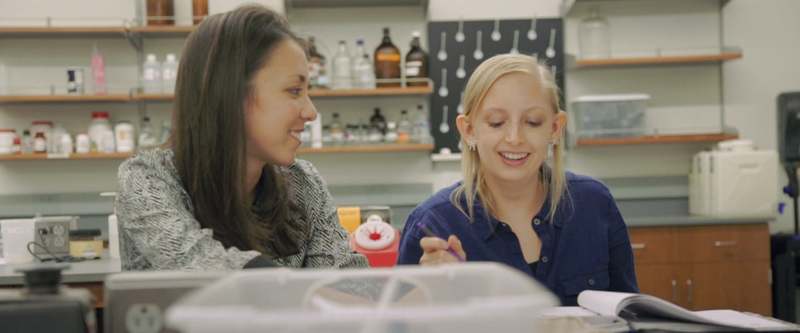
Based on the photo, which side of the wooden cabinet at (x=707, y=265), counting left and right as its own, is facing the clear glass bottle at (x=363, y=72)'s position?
right

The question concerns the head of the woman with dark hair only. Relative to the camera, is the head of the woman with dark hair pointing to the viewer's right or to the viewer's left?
to the viewer's right

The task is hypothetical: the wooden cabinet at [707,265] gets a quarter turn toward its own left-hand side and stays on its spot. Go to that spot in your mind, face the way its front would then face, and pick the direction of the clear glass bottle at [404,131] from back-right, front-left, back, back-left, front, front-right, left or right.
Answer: back

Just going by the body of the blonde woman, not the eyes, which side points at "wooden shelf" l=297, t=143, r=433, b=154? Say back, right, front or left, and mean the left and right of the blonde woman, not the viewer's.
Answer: back

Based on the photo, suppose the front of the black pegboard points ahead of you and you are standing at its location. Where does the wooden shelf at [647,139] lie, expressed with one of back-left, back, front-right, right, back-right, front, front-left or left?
left

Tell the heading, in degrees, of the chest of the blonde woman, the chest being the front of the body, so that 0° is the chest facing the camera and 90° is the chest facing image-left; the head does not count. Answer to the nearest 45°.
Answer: approximately 0°

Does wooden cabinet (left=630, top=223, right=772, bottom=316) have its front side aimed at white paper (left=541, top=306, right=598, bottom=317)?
yes

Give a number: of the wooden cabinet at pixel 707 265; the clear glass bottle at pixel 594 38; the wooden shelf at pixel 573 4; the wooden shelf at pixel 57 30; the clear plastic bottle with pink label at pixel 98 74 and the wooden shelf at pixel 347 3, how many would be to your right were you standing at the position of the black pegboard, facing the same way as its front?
3

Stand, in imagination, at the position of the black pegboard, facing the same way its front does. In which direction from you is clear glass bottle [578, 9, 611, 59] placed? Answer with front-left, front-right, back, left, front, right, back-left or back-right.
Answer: left

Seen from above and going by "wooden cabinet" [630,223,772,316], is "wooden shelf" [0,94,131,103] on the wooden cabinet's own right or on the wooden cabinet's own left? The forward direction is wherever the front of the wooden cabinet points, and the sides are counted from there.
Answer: on the wooden cabinet's own right

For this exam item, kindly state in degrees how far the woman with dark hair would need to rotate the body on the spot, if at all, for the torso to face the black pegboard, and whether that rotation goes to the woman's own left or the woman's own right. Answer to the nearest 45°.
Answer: approximately 90° to the woman's own left
